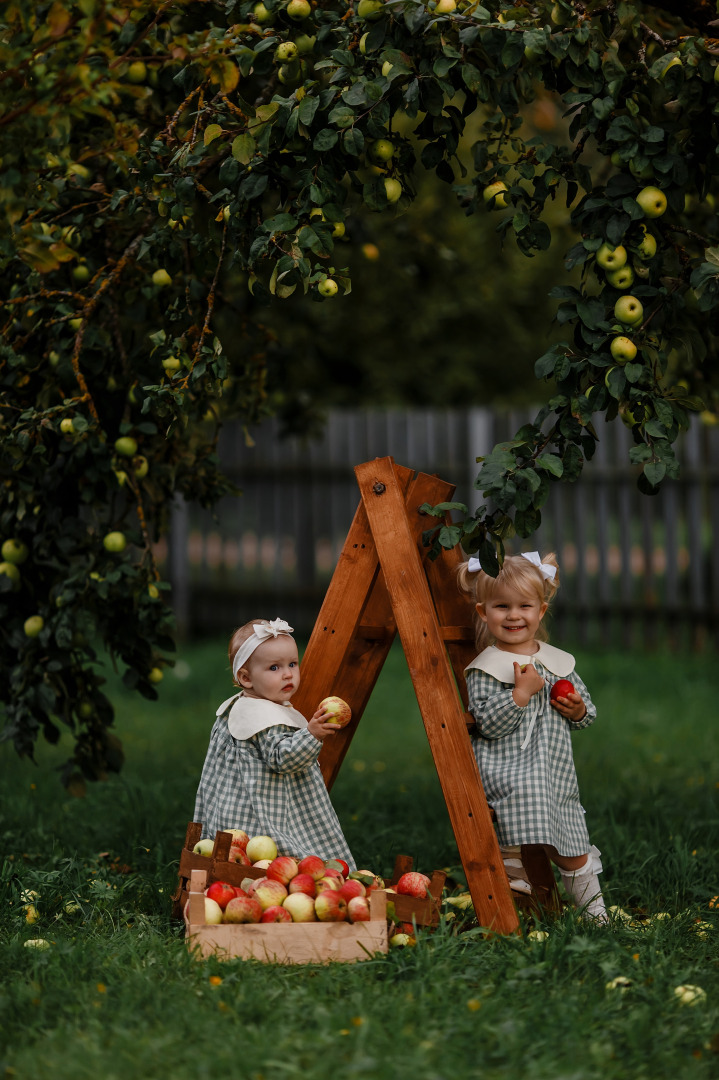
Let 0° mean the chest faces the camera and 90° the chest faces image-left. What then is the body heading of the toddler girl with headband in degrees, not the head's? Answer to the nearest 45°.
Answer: approximately 270°
